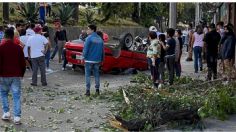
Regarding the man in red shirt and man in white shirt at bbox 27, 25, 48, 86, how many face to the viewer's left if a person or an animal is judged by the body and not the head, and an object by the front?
0

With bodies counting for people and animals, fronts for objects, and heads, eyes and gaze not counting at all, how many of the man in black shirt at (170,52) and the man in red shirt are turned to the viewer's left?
1

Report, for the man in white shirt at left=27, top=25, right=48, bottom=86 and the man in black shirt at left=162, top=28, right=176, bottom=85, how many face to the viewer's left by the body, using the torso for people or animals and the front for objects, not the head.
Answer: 1

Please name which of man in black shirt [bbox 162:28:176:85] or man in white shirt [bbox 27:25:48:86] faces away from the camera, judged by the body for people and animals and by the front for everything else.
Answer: the man in white shirt

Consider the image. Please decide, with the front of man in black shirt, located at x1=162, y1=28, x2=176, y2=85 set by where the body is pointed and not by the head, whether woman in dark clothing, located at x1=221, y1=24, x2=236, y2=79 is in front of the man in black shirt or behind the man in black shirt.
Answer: behind

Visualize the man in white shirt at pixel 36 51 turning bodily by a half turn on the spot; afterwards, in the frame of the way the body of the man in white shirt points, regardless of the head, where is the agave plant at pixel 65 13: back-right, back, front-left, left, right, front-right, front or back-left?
back

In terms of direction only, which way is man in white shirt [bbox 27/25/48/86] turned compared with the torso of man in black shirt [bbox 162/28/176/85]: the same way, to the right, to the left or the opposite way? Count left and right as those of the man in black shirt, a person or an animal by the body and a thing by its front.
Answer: to the right

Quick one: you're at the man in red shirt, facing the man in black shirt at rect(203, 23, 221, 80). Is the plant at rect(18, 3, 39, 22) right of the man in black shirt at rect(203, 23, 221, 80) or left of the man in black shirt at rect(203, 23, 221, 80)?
left
